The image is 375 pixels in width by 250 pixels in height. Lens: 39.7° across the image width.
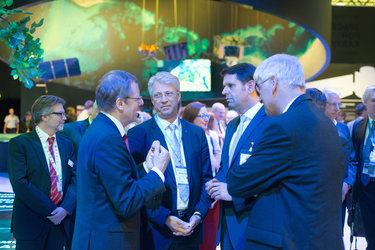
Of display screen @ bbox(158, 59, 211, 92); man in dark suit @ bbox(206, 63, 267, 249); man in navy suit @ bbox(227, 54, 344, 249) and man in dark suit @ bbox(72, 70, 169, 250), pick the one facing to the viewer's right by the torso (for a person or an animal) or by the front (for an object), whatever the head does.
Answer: man in dark suit @ bbox(72, 70, 169, 250)

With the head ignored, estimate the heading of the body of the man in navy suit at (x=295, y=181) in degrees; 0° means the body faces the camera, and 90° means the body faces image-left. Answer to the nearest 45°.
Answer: approximately 135°

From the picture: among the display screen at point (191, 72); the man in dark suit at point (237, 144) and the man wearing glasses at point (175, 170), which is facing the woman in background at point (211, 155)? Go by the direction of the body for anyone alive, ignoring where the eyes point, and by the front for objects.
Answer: the display screen

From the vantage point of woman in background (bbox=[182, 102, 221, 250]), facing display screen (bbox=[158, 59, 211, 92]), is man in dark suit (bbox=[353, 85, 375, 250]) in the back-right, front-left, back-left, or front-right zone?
back-right

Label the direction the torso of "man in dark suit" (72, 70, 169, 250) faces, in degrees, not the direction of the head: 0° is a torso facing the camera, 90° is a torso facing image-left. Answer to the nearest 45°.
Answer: approximately 270°

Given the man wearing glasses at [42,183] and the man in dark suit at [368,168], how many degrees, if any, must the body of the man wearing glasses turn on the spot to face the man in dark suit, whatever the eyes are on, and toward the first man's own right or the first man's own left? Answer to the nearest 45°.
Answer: approximately 45° to the first man's own left

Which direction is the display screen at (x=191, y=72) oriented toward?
toward the camera

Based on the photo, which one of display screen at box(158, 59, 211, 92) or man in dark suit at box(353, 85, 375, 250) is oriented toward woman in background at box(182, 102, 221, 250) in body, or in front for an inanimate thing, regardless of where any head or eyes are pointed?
the display screen

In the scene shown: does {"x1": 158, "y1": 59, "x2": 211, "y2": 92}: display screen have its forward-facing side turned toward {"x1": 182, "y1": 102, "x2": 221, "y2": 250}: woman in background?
yes

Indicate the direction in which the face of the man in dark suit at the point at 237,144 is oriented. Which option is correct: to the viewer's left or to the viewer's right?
to the viewer's left

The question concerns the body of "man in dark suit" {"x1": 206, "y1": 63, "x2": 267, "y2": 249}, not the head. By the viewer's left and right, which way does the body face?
facing the viewer and to the left of the viewer

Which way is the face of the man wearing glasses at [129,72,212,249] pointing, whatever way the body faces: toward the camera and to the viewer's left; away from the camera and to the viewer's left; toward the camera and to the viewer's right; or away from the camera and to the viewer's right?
toward the camera and to the viewer's left

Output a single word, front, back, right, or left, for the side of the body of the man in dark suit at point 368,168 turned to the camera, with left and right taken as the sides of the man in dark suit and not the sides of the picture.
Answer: front
